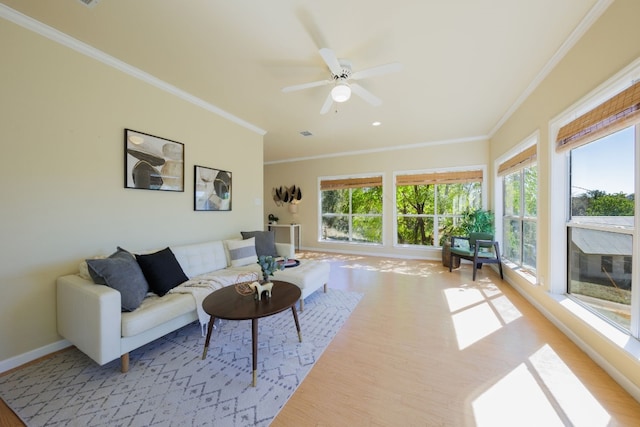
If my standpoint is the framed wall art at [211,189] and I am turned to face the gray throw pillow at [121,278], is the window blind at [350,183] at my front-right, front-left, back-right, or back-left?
back-left

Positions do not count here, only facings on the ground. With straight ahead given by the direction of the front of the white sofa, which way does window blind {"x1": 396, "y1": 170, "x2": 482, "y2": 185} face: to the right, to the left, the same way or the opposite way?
to the right

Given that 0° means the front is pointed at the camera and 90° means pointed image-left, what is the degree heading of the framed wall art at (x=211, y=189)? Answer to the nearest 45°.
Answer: approximately 315°

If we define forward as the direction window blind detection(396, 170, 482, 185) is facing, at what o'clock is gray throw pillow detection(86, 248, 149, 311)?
The gray throw pillow is roughly at 1 o'clock from the window blind.

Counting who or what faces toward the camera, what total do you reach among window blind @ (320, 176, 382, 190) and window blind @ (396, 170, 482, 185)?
2

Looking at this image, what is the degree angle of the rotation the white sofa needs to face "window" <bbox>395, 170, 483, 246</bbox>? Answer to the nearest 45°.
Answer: approximately 45° to its left

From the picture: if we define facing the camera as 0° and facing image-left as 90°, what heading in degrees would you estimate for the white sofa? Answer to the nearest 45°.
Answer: approximately 315°

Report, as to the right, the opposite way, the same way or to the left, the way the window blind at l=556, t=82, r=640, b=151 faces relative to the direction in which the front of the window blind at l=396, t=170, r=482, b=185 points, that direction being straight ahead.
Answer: to the right
